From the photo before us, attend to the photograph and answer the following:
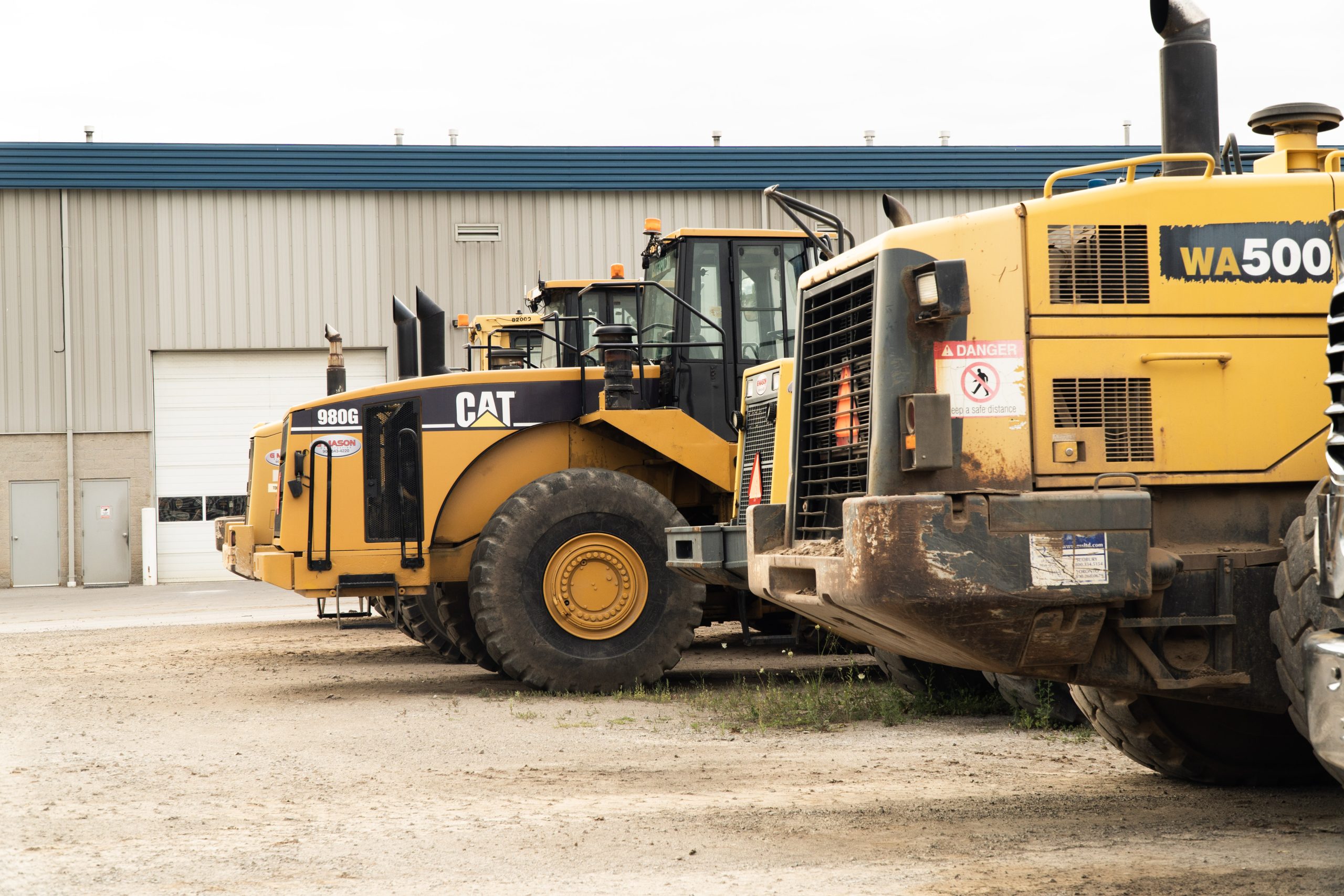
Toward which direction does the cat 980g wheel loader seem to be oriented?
to the viewer's right

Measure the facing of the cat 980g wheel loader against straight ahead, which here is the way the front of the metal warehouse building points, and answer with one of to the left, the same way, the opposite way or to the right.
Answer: to the left

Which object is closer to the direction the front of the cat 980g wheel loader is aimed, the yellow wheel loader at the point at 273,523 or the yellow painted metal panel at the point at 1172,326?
the yellow painted metal panel

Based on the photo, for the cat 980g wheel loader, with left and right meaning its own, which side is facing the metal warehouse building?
left

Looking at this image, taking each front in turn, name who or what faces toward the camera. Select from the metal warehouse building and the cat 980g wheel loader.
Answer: the metal warehouse building

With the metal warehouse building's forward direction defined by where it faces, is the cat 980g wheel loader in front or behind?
in front

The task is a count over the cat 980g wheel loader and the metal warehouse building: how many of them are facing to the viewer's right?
1

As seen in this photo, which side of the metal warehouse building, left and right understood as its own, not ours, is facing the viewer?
front

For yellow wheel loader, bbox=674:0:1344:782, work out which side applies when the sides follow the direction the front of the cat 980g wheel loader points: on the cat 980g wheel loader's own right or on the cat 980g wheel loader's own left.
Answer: on the cat 980g wheel loader's own right

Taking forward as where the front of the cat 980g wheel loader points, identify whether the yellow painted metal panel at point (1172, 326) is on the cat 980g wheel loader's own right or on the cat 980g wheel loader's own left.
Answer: on the cat 980g wheel loader's own right
